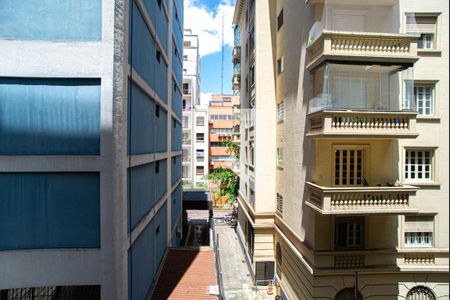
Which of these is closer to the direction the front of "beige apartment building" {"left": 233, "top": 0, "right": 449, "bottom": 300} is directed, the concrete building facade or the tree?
the concrete building facade

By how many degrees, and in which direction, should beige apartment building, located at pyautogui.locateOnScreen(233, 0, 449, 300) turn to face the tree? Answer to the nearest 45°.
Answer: approximately 135° to its right

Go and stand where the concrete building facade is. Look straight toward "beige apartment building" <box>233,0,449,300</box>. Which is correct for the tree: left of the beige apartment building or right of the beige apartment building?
left

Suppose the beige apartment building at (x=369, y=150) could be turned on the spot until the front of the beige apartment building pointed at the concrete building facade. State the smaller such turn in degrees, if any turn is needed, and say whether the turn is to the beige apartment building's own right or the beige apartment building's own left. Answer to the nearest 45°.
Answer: approximately 45° to the beige apartment building's own right
